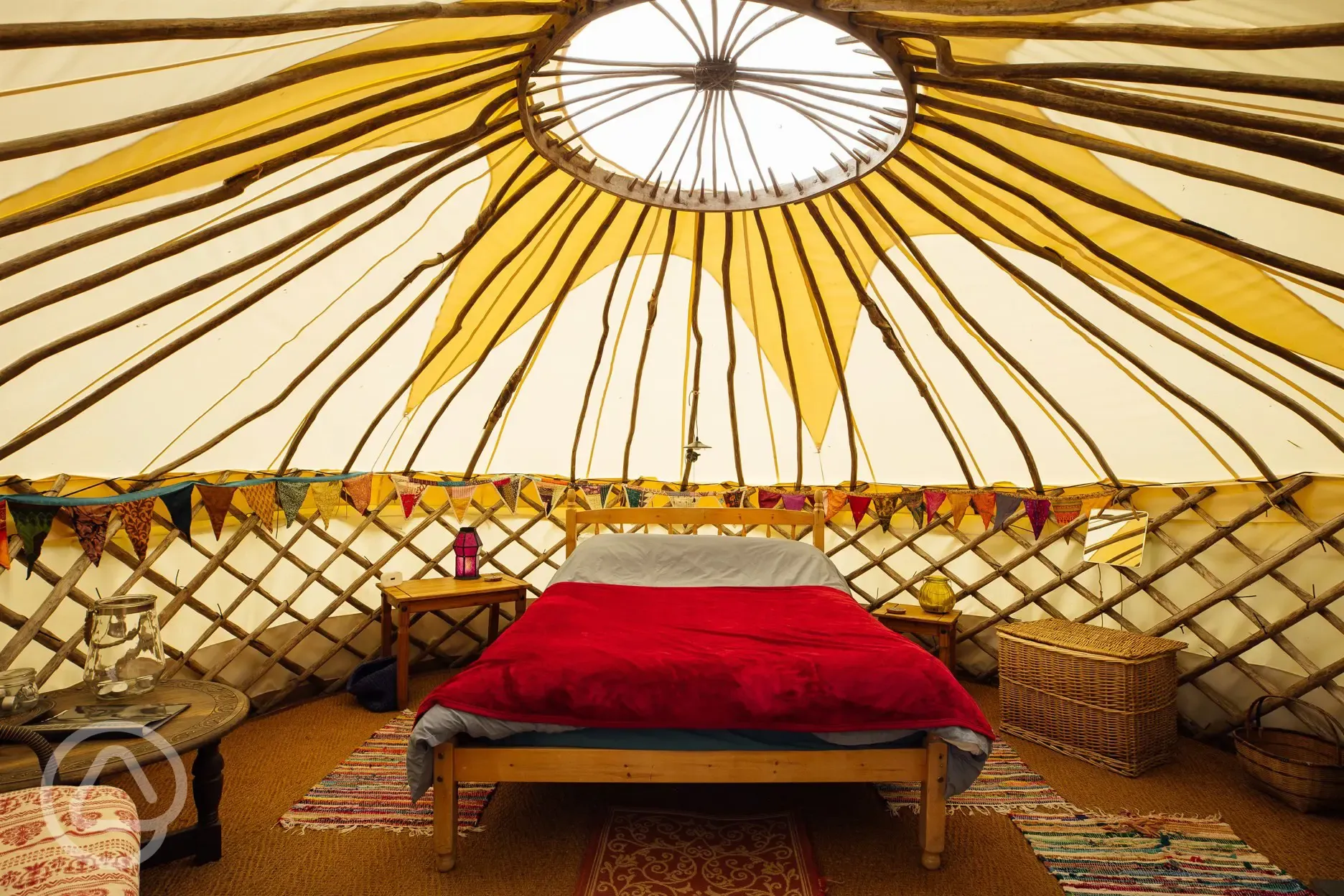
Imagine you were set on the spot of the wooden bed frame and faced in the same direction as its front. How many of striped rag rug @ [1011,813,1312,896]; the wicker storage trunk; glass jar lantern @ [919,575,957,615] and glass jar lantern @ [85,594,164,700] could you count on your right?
1

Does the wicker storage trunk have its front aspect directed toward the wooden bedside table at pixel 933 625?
no

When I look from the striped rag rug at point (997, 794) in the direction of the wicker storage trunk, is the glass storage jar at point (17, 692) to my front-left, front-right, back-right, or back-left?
back-left

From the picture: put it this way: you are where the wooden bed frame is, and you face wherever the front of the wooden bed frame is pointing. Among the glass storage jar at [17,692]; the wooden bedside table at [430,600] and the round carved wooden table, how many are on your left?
0

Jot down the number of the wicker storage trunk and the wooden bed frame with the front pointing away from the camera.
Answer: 0

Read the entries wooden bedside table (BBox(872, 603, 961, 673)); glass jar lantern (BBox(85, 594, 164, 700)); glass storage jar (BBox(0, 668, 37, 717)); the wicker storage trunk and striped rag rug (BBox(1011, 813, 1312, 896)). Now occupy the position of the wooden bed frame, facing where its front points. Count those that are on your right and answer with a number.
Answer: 2

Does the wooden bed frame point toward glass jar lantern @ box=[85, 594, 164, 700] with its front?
no

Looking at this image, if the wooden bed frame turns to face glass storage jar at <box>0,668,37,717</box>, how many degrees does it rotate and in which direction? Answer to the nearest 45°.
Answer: approximately 90° to its right

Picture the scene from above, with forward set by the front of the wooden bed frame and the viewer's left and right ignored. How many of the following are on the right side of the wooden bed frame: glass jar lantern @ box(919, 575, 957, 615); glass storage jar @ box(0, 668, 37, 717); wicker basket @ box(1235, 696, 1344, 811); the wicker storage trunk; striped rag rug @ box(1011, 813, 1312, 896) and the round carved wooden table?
2

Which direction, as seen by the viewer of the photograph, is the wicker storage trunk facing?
facing the viewer and to the left of the viewer

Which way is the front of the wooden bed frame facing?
toward the camera
